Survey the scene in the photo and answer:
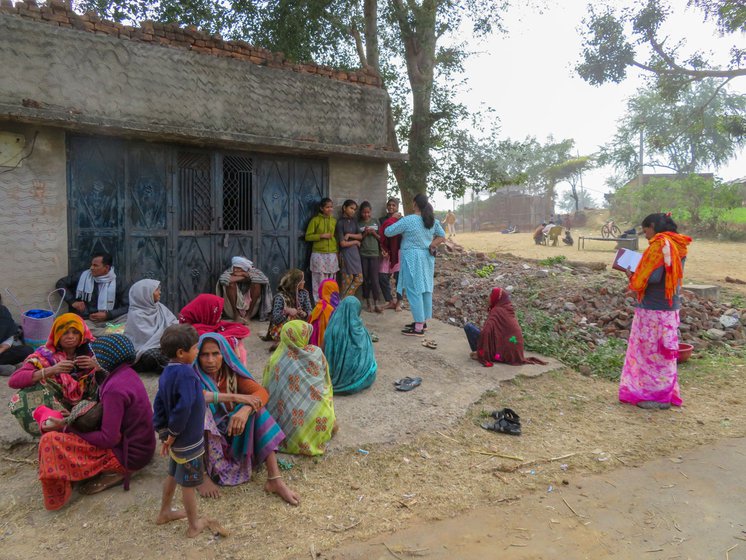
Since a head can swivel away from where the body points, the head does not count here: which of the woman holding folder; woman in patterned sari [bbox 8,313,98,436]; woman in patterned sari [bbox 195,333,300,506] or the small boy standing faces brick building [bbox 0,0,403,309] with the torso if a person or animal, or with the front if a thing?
the woman holding folder

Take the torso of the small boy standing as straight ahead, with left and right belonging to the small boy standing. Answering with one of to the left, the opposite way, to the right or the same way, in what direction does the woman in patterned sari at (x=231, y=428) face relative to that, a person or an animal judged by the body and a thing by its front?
to the right

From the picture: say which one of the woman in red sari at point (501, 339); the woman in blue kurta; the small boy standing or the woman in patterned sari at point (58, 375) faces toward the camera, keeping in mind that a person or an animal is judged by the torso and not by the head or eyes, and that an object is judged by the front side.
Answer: the woman in patterned sari

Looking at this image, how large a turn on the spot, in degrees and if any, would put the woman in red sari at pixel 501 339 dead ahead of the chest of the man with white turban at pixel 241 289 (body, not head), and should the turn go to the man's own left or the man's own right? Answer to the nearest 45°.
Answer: approximately 45° to the man's own left

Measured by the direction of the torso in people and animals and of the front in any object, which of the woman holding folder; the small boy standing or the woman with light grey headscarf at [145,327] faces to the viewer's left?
the woman holding folder

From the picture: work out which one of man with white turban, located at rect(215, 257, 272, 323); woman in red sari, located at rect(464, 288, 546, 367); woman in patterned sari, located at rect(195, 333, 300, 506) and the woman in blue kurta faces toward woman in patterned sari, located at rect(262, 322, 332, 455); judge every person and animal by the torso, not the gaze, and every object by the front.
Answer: the man with white turban

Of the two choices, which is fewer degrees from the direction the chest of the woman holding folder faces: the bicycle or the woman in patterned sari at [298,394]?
the woman in patterned sari

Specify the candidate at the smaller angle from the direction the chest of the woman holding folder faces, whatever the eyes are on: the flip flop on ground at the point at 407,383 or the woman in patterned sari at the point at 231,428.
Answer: the flip flop on ground

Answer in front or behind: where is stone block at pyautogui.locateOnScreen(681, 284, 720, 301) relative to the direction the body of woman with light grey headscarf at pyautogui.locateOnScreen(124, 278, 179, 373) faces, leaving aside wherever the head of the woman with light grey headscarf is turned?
in front
